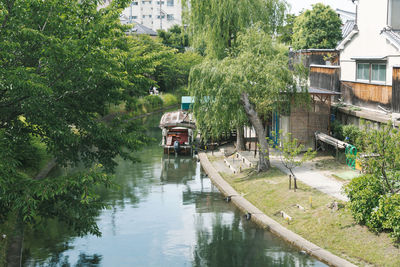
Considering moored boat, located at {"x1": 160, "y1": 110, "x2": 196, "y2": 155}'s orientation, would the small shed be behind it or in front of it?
behind
